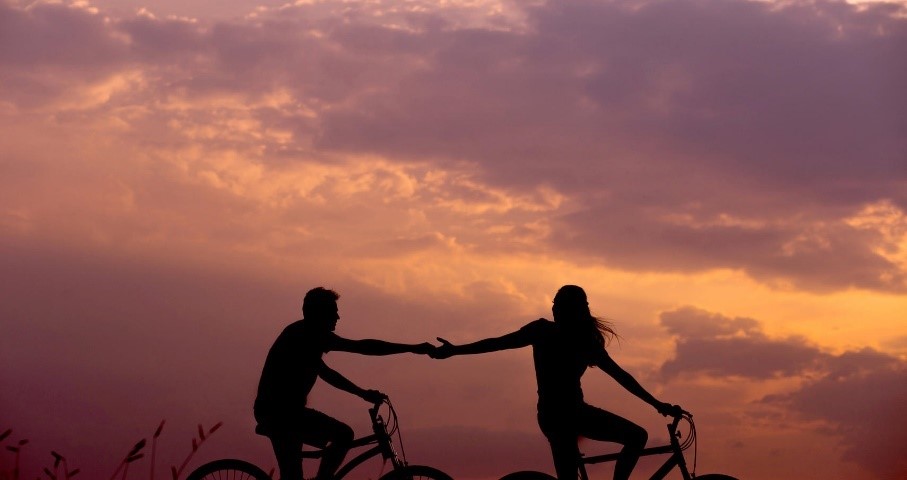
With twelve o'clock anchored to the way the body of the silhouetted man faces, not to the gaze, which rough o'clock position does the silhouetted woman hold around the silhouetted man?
The silhouetted woman is roughly at 1 o'clock from the silhouetted man.

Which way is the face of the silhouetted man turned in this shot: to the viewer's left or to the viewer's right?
to the viewer's right

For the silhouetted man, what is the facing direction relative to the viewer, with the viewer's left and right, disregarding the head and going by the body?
facing to the right of the viewer

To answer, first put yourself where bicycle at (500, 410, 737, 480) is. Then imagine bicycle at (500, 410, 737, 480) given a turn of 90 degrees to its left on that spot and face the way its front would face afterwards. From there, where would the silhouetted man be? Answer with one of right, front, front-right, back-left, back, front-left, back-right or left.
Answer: left

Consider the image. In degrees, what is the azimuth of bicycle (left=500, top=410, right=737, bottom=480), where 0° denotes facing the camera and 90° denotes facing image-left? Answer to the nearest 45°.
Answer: approximately 270°

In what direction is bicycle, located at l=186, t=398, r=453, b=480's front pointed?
to the viewer's right

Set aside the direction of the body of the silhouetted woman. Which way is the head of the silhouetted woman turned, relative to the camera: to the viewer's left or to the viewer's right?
to the viewer's left

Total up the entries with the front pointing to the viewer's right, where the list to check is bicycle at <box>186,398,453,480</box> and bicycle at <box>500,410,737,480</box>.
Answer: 2
